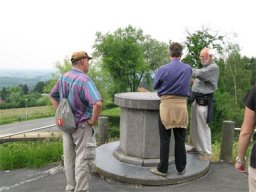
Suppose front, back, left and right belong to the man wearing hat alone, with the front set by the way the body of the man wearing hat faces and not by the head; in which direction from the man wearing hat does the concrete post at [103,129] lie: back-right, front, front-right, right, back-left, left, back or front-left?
front-left

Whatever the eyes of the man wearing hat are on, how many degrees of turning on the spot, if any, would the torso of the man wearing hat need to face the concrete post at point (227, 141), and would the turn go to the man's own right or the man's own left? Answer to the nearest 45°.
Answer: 0° — they already face it

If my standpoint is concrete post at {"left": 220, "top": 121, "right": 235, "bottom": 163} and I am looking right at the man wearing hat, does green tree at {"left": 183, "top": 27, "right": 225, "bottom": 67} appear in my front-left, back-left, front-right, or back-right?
back-right

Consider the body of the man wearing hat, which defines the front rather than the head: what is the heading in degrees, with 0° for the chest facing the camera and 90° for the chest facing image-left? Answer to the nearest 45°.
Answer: approximately 225°

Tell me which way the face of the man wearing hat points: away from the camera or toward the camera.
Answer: away from the camera

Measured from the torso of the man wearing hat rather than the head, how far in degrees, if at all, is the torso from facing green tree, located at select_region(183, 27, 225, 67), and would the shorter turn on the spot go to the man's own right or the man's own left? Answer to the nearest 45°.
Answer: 0° — they already face it
